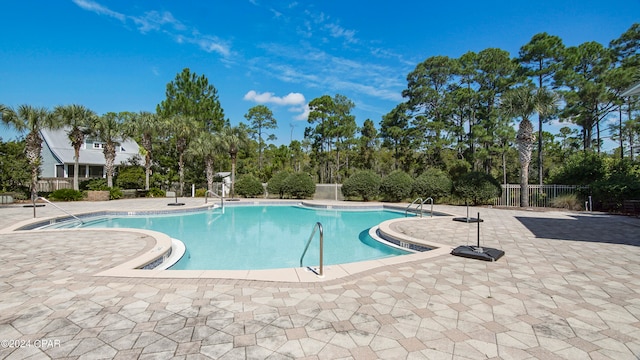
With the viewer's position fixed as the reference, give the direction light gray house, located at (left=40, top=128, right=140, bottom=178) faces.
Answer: facing the viewer and to the right of the viewer

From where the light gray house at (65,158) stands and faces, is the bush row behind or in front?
in front

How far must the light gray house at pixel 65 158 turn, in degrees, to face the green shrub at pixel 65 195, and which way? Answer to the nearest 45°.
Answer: approximately 45° to its right

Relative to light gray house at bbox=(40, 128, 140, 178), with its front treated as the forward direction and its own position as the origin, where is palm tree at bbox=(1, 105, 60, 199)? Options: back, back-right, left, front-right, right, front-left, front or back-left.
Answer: front-right

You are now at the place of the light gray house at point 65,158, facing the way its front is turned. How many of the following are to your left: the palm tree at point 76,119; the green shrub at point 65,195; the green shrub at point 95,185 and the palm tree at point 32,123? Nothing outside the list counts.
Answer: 0

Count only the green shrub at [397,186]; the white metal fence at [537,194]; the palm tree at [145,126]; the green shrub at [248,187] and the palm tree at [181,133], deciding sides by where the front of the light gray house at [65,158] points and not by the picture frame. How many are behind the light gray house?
0
